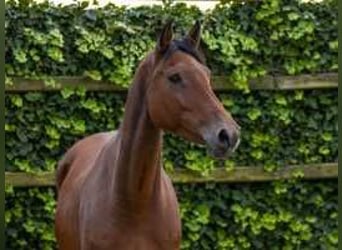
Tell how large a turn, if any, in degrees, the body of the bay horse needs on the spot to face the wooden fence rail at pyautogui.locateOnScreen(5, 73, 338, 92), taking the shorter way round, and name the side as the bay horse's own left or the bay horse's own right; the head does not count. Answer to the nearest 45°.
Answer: approximately 135° to the bay horse's own left

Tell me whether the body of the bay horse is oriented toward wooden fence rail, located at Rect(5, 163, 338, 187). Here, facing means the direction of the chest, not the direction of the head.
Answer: no
